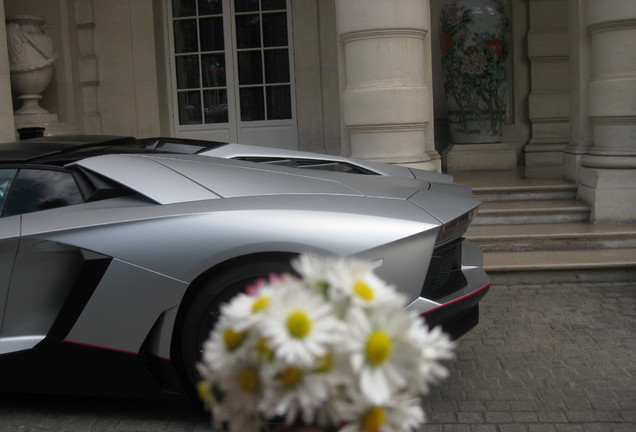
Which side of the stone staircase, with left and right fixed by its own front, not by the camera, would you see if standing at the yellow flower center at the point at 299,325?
front

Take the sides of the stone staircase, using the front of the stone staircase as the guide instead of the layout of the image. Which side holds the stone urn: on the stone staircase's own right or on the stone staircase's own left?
on the stone staircase's own right

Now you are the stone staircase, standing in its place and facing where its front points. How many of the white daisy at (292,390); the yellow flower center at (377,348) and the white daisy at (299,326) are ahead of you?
3

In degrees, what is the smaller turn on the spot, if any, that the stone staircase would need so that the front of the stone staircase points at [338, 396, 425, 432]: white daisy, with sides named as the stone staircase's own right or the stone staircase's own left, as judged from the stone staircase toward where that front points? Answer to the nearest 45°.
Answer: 0° — it already faces it

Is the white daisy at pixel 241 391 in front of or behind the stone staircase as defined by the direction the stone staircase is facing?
in front

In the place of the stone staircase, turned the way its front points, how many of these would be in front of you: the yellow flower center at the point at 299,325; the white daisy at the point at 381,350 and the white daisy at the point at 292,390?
3

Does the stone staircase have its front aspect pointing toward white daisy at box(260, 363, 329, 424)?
yes

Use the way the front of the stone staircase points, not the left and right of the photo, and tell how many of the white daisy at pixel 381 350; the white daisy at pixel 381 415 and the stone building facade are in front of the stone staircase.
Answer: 2

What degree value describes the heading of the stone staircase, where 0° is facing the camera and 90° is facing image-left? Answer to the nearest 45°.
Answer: approximately 0°

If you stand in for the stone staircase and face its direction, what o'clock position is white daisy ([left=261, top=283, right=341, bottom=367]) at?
The white daisy is roughly at 12 o'clock from the stone staircase.
